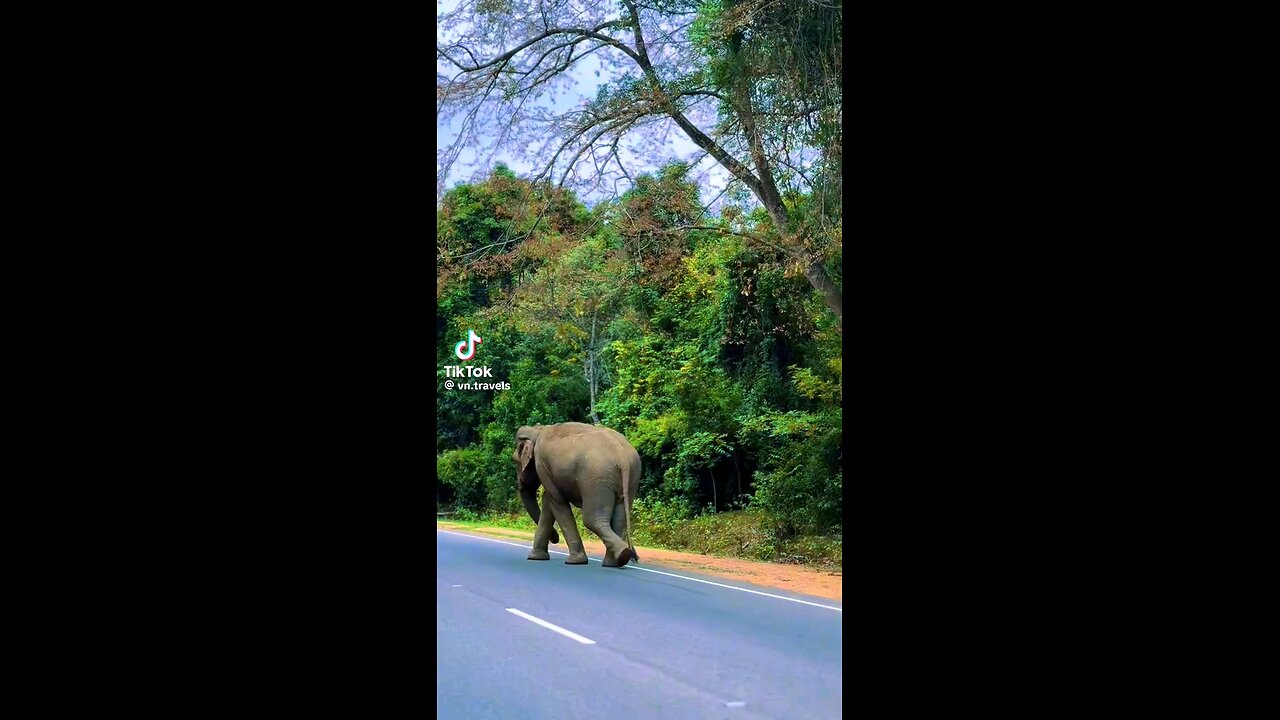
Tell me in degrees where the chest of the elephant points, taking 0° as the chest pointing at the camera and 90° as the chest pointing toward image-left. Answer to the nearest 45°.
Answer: approximately 135°
